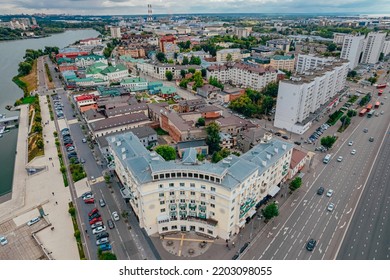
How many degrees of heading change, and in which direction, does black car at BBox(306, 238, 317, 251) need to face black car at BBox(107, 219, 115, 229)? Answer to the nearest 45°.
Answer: approximately 45° to its right

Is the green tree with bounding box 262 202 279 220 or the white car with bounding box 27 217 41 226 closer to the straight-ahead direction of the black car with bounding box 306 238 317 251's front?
the white car

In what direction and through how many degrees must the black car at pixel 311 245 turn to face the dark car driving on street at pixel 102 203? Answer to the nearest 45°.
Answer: approximately 45° to its right

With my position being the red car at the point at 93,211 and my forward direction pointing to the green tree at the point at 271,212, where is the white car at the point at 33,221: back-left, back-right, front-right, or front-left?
back-right

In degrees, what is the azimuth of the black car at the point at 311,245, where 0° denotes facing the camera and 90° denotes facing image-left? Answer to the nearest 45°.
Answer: approximately 45°

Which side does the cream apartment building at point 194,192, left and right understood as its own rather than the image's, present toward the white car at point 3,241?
right

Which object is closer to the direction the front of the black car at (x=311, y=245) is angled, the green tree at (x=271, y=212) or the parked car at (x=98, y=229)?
the parked car

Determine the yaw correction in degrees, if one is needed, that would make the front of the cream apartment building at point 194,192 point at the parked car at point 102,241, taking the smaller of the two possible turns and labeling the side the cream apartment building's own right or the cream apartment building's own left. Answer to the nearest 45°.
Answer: approximately 90° to the cream apartment building's own right

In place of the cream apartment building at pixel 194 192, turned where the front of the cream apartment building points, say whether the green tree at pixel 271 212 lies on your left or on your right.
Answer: on your left

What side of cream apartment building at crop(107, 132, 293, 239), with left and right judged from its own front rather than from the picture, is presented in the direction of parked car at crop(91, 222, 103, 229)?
right

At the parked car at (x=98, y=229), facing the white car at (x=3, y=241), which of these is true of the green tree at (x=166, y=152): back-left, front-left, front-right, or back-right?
back-right

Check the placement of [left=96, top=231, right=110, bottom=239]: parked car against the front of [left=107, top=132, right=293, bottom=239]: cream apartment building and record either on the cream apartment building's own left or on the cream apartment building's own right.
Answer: on the cream apartment building's own right
